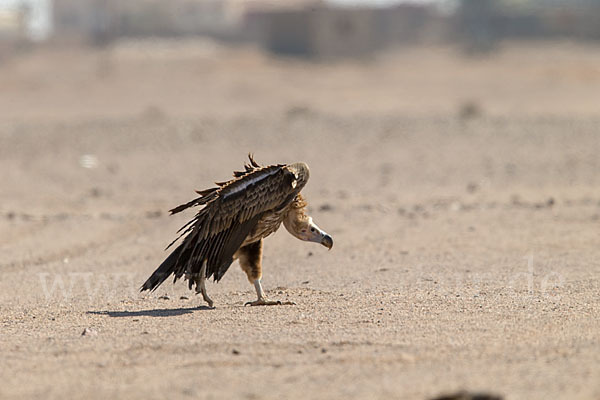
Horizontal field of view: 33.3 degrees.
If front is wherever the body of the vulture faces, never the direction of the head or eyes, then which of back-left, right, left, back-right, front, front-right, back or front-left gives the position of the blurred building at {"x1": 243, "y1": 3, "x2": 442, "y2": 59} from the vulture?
left

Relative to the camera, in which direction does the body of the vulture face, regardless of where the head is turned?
to the viewer's right

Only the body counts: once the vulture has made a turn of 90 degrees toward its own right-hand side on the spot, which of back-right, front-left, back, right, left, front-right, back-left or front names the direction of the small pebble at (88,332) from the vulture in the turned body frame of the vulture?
front-right
